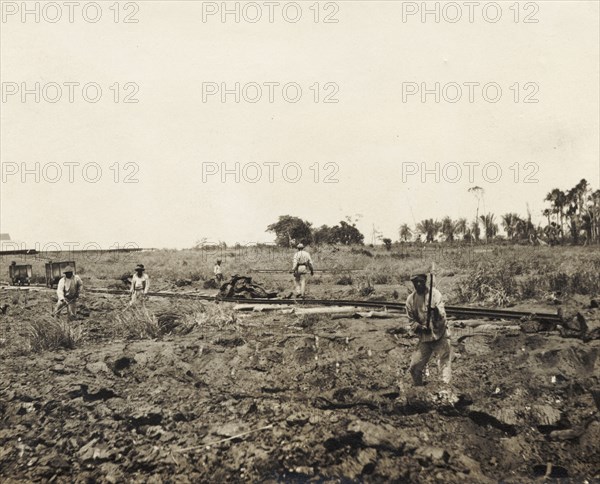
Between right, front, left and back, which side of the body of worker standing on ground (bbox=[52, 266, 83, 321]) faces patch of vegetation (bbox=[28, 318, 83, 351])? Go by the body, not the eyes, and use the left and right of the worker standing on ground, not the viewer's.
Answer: front

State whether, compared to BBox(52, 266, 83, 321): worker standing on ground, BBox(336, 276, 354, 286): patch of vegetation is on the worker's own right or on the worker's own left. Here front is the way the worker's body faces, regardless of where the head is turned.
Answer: on the worker's own left

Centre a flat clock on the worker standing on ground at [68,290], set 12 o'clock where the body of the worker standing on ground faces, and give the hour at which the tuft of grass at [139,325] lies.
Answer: The tuft of grass is roughly at 11 o'clock from the worker standing on ground.

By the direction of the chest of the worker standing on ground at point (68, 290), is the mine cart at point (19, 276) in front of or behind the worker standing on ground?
behind

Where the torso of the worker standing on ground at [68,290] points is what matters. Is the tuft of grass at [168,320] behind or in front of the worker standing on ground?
in front

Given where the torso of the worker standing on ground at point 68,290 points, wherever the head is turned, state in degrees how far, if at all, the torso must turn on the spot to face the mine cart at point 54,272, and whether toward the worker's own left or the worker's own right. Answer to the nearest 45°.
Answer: approximately 180°

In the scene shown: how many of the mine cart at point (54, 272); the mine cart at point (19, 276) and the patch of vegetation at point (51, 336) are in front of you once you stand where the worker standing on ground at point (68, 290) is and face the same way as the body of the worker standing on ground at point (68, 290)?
1

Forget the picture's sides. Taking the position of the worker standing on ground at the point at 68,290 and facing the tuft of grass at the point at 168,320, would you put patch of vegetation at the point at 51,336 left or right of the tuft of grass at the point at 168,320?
right

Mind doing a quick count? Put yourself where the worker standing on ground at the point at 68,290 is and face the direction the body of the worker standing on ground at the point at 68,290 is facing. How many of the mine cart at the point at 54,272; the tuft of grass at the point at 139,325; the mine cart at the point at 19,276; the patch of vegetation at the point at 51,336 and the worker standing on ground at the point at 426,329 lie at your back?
2

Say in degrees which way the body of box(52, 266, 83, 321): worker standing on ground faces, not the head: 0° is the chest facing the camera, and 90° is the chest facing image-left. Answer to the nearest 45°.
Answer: approximately 0°

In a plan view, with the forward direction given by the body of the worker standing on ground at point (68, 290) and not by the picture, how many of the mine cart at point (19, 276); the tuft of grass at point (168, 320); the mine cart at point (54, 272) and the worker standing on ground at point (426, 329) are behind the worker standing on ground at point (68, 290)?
2
